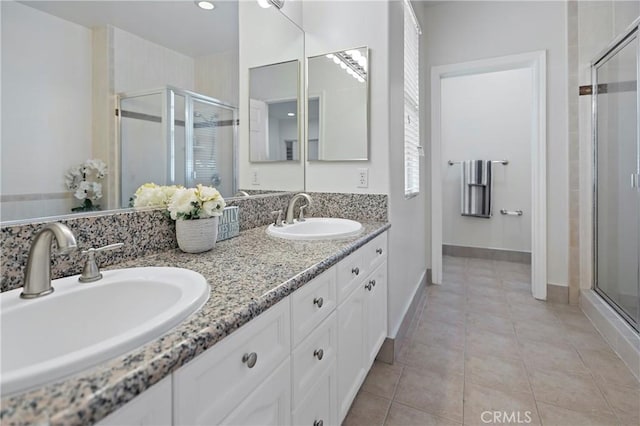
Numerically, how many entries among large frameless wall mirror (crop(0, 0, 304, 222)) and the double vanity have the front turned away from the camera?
0

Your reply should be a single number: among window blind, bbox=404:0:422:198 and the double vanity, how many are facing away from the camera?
0

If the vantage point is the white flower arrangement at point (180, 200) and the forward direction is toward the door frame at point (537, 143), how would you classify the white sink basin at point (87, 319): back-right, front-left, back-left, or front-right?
back-right

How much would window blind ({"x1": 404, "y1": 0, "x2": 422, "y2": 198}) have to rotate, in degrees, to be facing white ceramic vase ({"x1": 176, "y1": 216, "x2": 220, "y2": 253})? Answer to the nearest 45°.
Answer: approximately 90° to its right

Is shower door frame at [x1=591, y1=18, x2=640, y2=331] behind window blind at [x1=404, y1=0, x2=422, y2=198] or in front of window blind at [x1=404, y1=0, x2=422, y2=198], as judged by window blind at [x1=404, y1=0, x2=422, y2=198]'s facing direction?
in front

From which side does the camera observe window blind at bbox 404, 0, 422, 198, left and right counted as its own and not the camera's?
right
